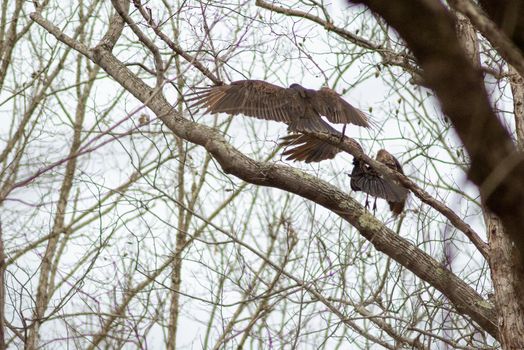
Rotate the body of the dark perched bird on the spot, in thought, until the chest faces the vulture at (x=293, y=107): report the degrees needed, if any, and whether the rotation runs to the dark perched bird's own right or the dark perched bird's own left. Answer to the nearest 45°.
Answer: approximately 45° to the dark perched bird's own left
